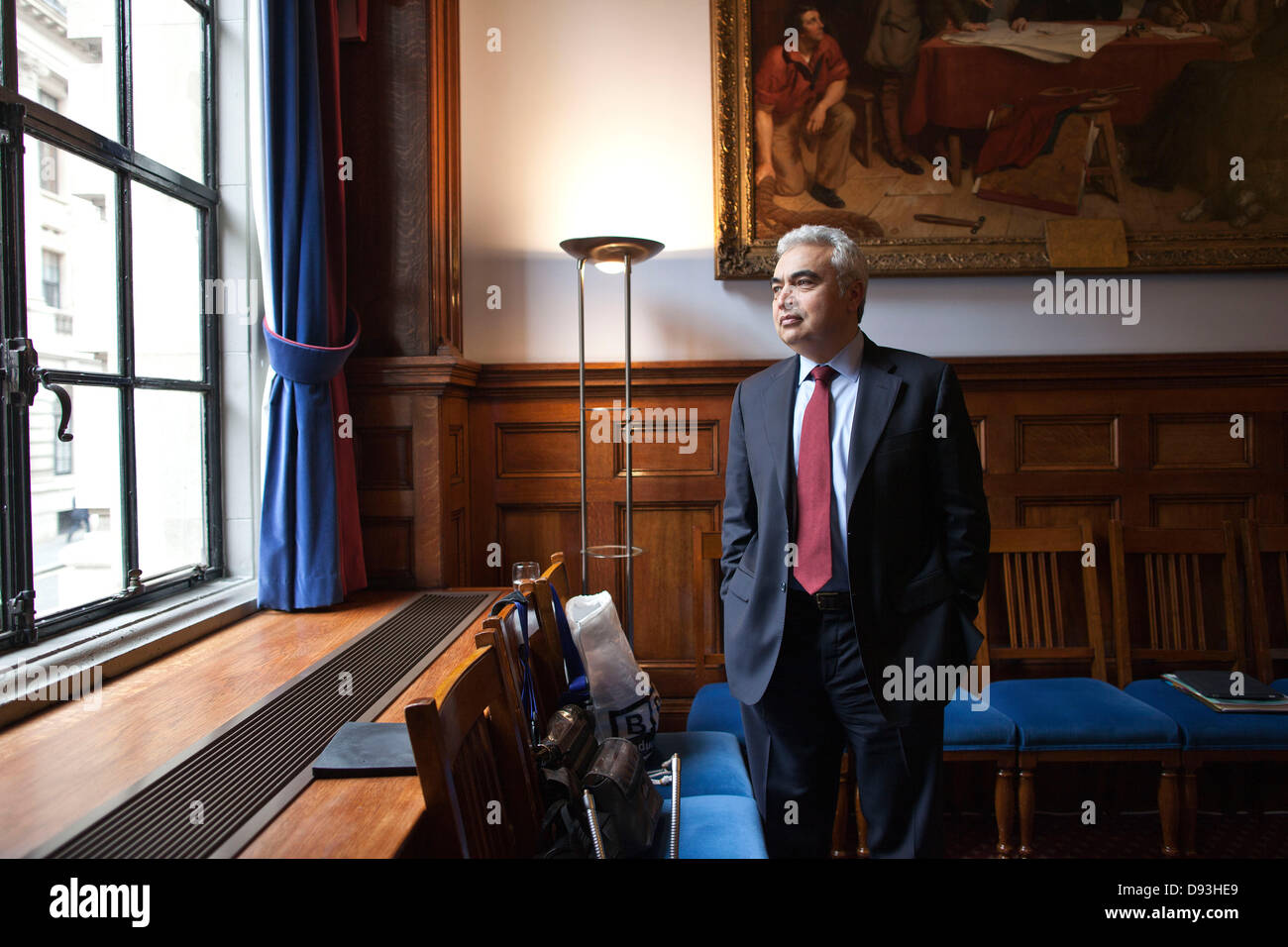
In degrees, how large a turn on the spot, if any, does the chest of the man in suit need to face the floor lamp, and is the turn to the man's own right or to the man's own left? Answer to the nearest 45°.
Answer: approximately 90° to the man's own right

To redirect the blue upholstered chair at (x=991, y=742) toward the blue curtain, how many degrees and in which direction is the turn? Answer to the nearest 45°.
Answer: approximately 90° to its right

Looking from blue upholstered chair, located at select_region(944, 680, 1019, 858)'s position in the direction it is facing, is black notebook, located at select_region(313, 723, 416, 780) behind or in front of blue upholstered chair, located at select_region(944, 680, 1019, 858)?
in front

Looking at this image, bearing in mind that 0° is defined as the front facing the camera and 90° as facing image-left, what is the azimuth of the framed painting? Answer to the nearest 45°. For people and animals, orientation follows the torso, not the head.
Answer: approximately 0°

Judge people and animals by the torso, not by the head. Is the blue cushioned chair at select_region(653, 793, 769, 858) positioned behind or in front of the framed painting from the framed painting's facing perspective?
in front

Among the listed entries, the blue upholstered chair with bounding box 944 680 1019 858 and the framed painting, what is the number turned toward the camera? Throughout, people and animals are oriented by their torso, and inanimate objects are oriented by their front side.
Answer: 2

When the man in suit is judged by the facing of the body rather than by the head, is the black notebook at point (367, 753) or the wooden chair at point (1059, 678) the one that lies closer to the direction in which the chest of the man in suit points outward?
the black notebook

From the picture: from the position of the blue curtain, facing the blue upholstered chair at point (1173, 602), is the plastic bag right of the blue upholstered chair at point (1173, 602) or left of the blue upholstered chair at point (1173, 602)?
right

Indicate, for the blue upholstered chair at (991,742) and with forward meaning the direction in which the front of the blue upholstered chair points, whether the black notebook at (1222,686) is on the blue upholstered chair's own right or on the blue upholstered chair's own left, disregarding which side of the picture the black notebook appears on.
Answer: on the blue upholstered chair's own left

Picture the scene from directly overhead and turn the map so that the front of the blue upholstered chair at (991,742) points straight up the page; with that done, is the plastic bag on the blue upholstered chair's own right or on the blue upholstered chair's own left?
on the blue upholstered chair's own right

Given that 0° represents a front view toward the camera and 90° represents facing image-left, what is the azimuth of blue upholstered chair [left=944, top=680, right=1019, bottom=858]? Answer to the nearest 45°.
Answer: approximately 0°

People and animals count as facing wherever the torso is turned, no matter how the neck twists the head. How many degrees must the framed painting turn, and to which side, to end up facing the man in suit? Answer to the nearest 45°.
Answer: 0° — it already faces them

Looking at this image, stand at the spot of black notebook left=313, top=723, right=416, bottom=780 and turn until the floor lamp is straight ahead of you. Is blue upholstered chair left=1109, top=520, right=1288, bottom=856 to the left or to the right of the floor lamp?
right
